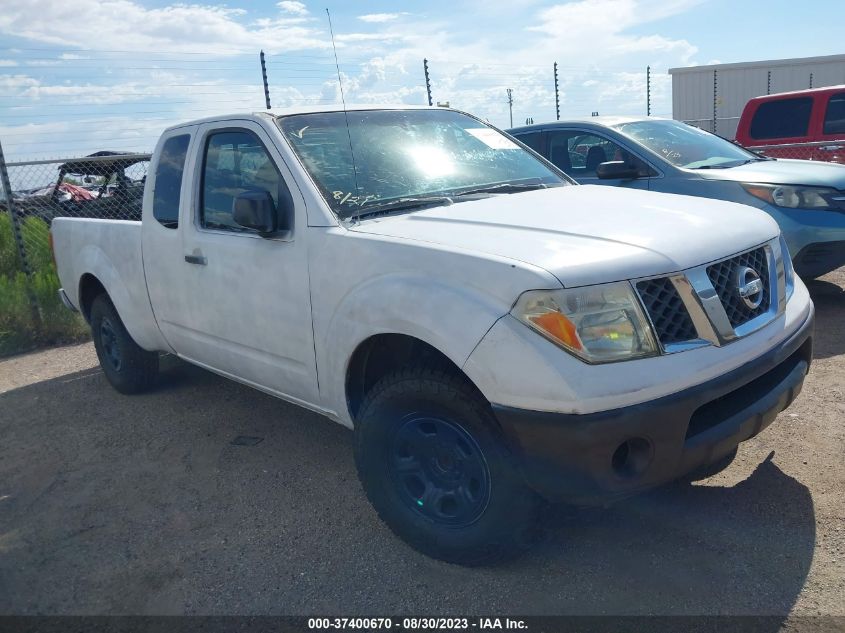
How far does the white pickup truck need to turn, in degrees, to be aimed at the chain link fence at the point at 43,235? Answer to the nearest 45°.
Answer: approximately 180°

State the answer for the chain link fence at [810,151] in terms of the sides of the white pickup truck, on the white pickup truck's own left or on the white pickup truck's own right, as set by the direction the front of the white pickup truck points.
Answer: on the white pickup truck's own left

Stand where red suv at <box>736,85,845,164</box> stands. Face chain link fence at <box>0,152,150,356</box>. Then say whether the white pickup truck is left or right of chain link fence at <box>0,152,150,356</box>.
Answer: left

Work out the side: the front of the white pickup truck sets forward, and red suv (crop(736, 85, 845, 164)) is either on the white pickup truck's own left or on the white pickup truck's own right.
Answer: on the white pickup truck's own left

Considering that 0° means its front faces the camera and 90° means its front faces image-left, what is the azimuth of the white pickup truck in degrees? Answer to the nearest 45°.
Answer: approximately 315°
